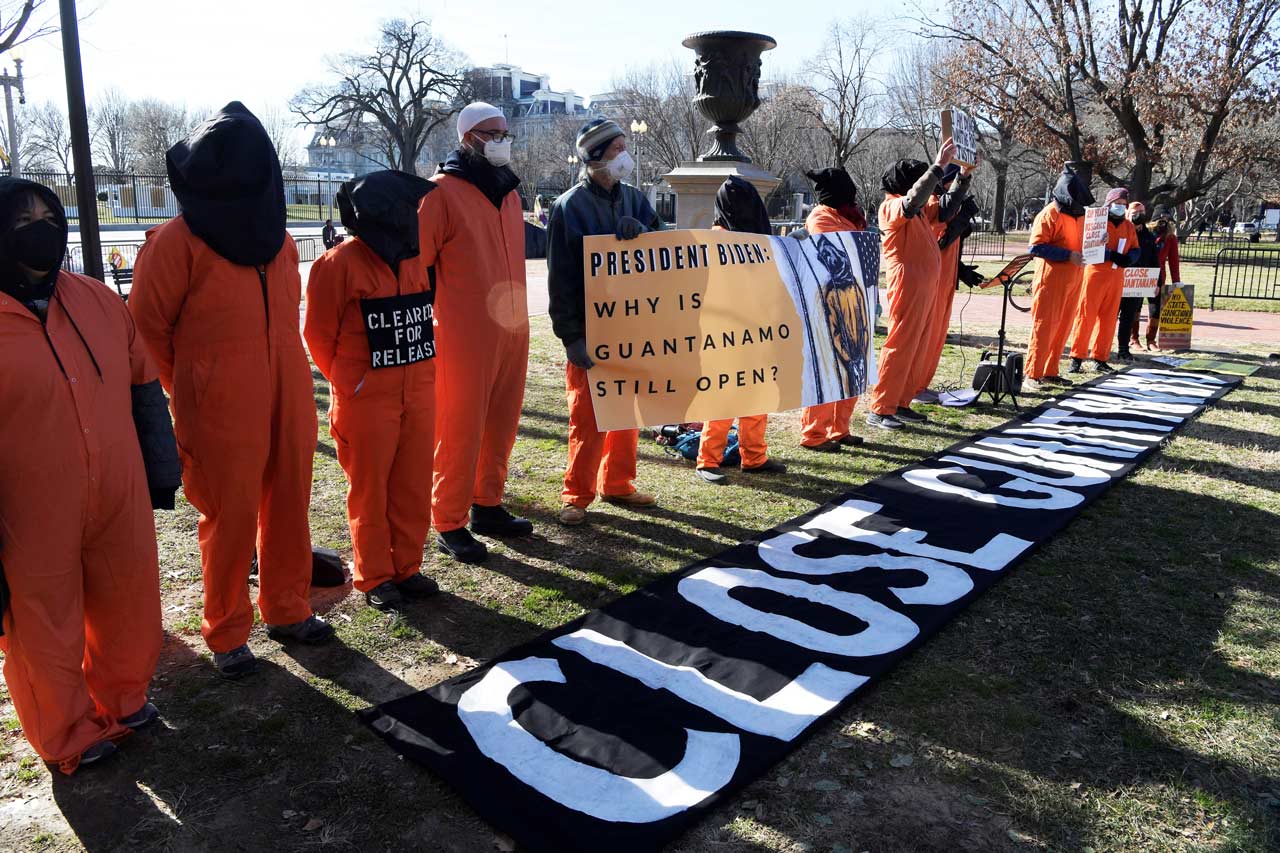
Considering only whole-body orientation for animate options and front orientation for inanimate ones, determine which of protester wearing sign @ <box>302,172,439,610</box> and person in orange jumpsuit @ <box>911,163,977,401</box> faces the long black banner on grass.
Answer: the protester wearing sign

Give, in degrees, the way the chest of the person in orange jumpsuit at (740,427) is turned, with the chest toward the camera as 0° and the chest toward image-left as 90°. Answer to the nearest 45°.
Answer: approximately 315°

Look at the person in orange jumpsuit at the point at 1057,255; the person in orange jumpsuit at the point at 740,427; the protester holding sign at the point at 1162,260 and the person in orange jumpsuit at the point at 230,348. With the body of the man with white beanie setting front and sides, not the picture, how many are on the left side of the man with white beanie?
3

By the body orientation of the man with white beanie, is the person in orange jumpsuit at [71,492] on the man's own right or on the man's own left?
on the man's own right

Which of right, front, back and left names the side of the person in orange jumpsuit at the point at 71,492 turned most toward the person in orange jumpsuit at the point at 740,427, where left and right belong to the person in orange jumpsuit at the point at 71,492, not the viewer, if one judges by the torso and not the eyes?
left

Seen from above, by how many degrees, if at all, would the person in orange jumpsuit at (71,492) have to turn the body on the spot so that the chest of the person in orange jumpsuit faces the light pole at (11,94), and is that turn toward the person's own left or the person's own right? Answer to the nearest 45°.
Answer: approximately 135° to the person's own left

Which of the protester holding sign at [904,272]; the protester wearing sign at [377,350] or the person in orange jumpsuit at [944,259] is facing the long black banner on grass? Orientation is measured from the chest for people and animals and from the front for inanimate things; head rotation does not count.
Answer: the protester wearing sign at [377,350]

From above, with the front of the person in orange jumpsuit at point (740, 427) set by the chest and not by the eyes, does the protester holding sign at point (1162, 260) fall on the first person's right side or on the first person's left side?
on the first person's left side

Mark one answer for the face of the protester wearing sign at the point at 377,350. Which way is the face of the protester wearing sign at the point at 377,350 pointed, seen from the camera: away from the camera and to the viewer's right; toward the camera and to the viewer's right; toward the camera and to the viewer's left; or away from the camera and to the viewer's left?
toward the camera and to the viewer's right

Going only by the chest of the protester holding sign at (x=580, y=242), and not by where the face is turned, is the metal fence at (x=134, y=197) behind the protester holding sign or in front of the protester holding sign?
behind

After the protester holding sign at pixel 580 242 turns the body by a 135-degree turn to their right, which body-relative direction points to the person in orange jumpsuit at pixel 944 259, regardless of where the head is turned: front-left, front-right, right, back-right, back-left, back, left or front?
back-right
